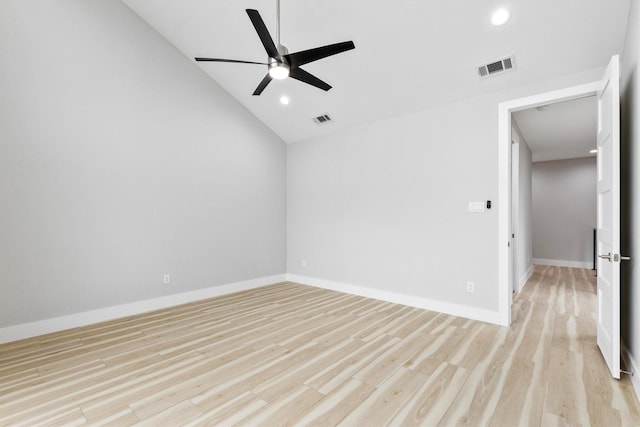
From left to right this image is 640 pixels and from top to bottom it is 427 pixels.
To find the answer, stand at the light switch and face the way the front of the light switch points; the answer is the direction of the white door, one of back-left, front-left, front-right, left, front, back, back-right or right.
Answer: front-left

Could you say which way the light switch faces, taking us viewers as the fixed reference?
facing the viewer
